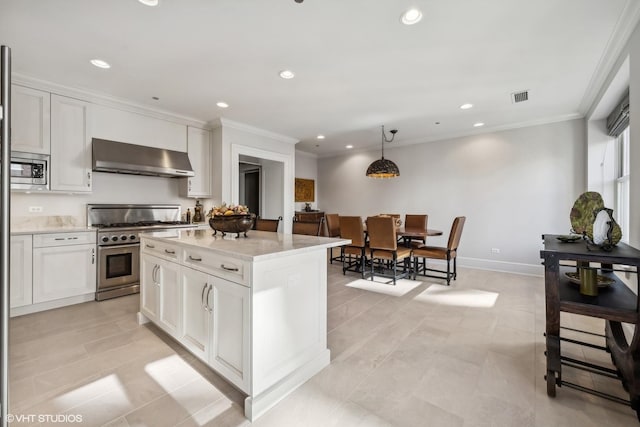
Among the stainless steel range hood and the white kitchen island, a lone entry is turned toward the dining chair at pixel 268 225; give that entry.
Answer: the stainless steel range hood

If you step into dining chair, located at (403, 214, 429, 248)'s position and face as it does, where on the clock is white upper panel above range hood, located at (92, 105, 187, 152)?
The white upper panel above range hood is roughly at 2 o'clock from the dining chair.

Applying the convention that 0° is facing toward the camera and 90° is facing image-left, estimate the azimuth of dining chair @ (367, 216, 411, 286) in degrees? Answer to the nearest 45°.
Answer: approximately 225°

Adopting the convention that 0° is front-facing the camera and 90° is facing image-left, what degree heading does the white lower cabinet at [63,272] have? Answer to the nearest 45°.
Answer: approximately 315°

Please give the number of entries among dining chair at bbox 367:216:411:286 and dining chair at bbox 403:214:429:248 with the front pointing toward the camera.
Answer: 1

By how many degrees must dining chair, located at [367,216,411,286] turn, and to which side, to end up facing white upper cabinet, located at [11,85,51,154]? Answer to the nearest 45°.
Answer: approximately 180°

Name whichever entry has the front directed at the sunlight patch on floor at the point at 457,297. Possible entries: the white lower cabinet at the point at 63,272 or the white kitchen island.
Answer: the white lower cabinet

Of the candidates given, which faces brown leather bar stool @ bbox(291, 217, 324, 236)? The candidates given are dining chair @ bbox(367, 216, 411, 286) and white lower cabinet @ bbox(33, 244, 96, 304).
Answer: the white lower cabinet
